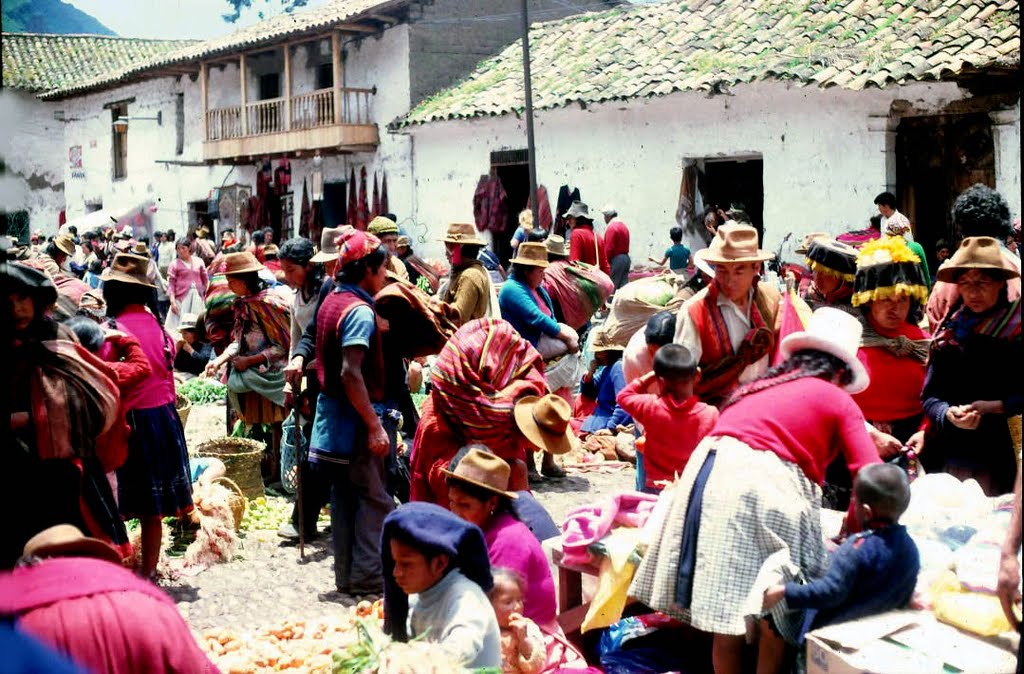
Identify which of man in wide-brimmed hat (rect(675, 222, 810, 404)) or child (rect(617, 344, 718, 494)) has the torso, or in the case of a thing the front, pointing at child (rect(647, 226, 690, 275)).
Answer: child (rect(617, 344, 718, 494))

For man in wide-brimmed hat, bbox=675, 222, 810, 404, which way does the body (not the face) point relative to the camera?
toward the camera

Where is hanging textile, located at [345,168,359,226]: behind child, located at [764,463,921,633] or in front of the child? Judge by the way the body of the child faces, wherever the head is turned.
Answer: in front

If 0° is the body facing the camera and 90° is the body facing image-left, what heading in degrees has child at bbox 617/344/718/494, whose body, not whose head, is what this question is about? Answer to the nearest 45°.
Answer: approximately 180°

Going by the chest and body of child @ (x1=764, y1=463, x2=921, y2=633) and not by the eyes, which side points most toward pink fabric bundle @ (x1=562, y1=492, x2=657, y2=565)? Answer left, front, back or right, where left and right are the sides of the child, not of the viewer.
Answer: front

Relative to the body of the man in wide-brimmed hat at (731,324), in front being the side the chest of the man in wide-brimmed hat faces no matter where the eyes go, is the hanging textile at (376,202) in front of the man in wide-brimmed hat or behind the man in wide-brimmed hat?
behind

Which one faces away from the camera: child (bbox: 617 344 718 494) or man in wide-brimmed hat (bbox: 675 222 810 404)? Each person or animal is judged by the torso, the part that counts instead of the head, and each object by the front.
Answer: the child

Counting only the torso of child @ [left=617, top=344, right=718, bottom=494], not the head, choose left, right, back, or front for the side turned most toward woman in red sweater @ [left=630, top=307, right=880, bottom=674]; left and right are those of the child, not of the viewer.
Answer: back

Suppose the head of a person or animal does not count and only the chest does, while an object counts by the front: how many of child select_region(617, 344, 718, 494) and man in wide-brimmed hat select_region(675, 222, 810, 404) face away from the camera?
1

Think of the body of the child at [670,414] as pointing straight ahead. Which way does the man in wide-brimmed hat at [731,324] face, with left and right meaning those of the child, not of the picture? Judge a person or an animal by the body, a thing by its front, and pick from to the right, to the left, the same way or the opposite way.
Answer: the opposite way

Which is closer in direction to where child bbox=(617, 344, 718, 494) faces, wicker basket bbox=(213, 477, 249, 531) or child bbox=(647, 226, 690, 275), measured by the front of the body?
the child

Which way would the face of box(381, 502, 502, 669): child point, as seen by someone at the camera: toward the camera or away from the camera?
toward the camera

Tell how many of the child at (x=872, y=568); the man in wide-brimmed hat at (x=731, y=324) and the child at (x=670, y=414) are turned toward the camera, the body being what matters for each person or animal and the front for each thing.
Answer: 1
